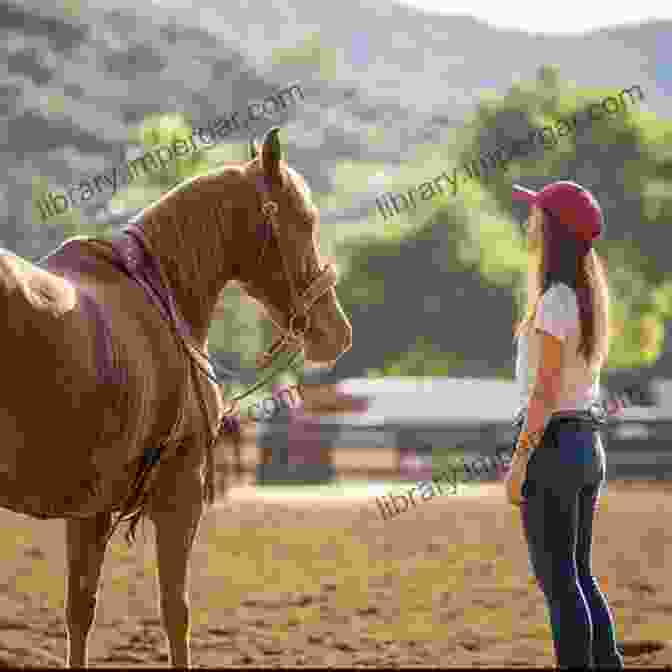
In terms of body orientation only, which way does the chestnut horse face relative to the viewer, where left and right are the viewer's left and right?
facing away from the viewer and to the right of the viewer

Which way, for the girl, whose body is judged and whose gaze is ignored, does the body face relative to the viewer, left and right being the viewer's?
facing to the left of the viewer

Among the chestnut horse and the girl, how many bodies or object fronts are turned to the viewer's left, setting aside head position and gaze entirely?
1

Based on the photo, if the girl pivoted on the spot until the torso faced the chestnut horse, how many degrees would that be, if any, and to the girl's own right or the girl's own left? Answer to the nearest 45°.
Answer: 0° — they already face it

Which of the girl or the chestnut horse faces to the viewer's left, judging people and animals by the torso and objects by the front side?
the girl
